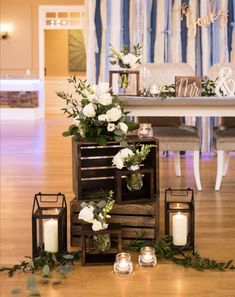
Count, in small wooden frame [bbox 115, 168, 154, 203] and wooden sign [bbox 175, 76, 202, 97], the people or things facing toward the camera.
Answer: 2

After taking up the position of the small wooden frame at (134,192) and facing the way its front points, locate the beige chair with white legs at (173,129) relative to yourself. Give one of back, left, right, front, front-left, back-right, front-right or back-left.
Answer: back

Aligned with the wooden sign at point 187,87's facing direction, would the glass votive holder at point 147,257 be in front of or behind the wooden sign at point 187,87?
in front

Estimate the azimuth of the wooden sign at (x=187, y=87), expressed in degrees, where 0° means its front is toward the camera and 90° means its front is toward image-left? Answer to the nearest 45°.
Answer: approximately 0°

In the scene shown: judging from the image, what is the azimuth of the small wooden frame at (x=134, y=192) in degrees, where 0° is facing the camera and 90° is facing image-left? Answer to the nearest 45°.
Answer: approximately 0°

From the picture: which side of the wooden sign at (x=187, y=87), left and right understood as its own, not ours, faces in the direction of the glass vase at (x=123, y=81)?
right
